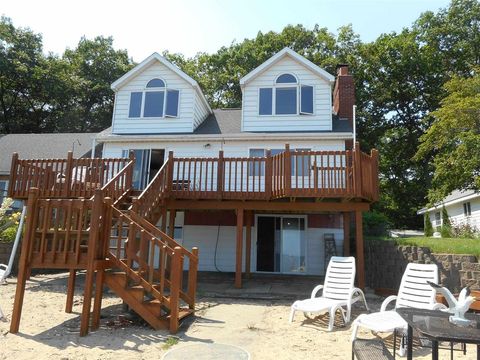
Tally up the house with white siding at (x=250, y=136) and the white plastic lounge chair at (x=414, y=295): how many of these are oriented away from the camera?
0

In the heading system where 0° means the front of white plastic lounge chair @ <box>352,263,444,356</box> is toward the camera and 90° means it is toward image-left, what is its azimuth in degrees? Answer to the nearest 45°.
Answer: approximately 45°

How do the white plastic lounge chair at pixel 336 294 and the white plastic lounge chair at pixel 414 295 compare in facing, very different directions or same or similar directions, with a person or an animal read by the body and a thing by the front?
same or similar directions

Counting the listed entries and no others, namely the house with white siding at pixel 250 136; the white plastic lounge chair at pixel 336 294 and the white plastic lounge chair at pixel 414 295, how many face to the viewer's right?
0

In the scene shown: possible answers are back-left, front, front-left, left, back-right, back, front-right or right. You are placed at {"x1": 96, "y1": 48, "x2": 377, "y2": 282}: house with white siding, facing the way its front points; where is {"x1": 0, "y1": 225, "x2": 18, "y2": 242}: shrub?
right

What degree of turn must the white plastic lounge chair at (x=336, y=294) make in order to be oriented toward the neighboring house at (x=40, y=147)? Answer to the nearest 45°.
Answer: approximately 90° to its right

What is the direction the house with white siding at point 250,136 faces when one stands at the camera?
facing the viewer

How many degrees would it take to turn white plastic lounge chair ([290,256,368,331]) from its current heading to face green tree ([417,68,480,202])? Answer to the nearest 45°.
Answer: approximately 180°

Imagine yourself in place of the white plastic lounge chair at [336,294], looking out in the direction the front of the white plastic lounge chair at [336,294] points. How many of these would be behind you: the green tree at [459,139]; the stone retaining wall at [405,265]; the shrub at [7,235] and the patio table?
2

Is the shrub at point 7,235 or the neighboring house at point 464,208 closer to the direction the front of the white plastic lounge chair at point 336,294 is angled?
the shrub

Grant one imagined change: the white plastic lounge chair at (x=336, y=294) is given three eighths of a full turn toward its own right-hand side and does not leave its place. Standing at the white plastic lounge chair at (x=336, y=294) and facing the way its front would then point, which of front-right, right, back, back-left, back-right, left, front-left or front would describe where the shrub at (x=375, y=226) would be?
front

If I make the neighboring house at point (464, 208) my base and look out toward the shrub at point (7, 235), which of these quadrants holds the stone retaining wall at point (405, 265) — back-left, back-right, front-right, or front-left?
front-left

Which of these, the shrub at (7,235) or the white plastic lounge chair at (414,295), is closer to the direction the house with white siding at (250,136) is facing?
the white plastic lounge chair

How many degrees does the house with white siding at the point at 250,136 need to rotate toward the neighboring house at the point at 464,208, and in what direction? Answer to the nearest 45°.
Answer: approximately 135° to its left

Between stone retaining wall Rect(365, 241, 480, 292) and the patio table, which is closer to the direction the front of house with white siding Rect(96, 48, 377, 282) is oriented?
the patio table

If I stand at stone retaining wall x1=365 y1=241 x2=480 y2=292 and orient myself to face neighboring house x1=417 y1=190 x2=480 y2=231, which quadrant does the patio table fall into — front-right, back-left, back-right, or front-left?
back-right

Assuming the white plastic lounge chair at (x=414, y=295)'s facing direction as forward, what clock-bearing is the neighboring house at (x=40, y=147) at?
The neighboring house is roughly at 2 o'clock from the white plastic lounge chair.

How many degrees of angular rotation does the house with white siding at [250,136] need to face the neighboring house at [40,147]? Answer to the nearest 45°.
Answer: approximately 135° to its right
